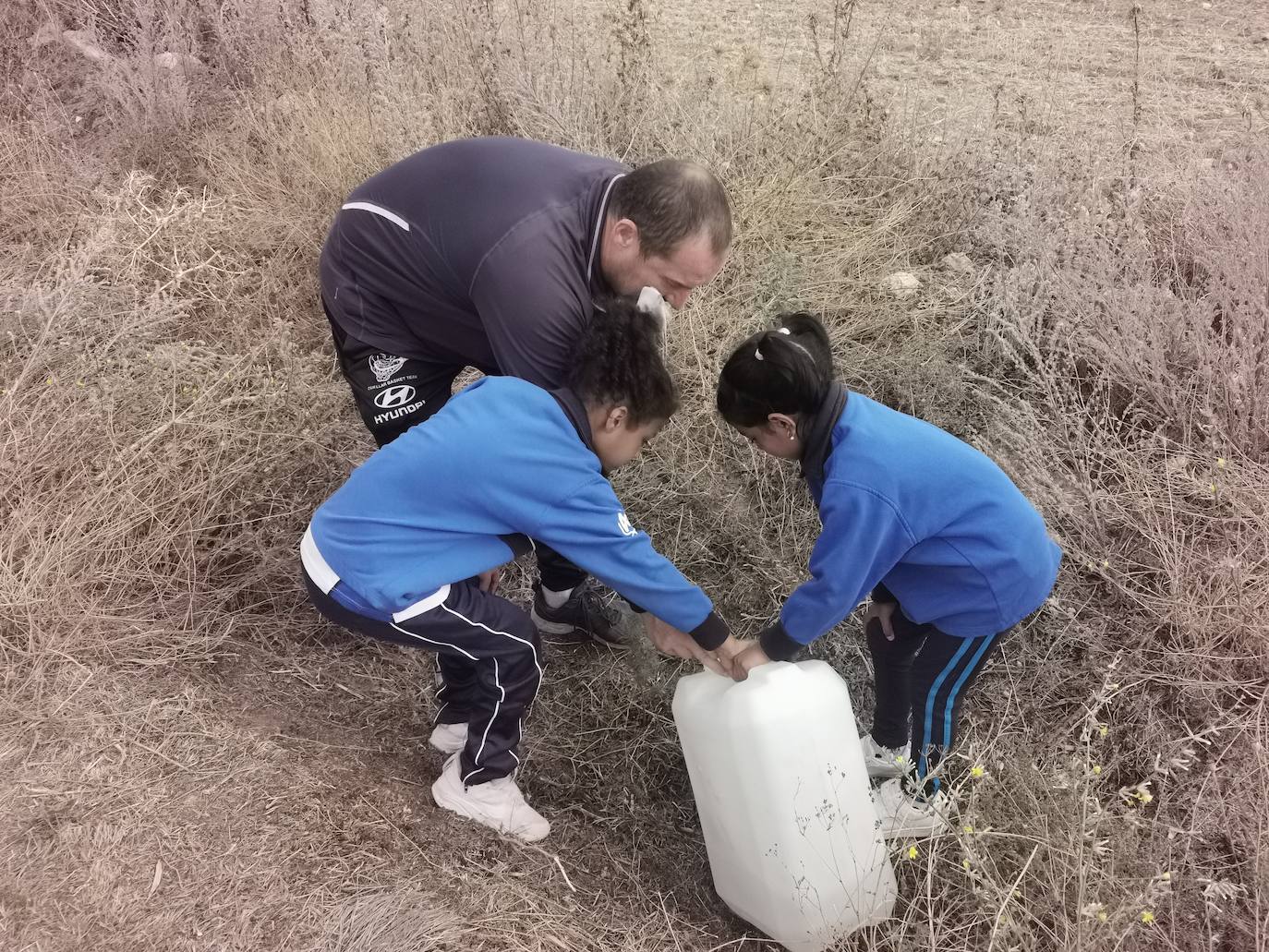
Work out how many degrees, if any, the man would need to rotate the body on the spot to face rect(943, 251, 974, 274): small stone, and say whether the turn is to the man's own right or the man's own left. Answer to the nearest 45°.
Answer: approximately 45° to the man's own left

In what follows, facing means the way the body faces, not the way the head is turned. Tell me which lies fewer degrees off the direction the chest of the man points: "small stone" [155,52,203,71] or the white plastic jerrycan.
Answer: the white plastic jerrycan

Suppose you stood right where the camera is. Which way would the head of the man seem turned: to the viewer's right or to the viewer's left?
to the viewer's right

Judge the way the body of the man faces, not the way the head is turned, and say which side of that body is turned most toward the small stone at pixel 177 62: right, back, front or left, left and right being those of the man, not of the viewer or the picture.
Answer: left

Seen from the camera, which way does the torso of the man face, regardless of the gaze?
to the viewer's right

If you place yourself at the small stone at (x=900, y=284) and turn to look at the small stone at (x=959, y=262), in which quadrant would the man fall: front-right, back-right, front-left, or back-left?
back-right

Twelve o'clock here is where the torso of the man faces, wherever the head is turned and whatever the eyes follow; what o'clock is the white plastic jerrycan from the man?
The white plastic jerrycan is roughly at 2 o'clock from the man.
